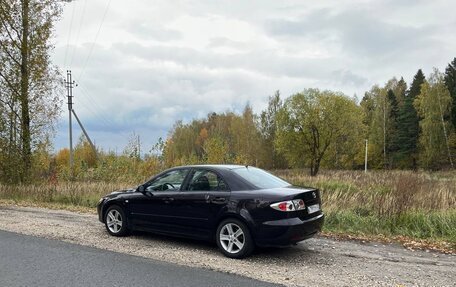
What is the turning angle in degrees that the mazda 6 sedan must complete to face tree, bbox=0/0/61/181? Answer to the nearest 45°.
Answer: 0° — it already faces it

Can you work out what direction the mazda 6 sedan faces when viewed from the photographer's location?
facing away from the viewer and to the left of the viewer
